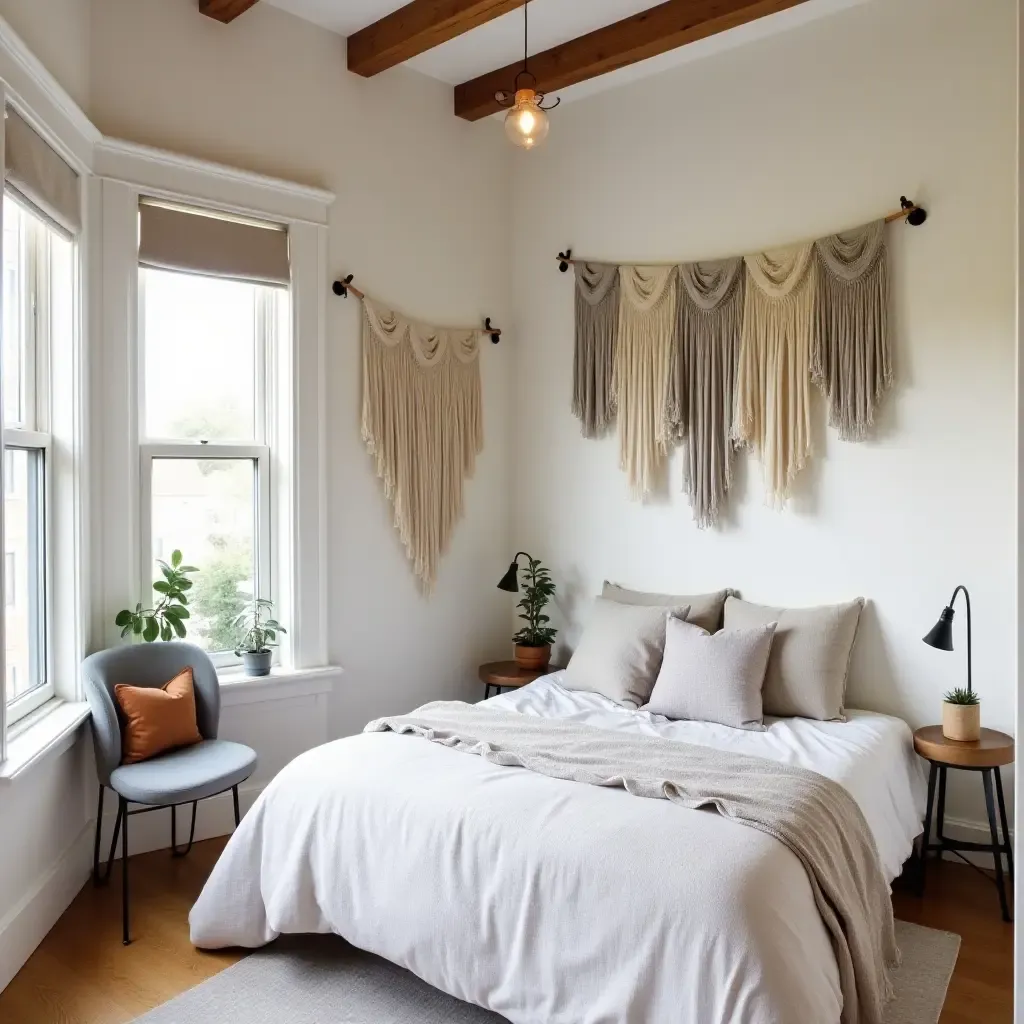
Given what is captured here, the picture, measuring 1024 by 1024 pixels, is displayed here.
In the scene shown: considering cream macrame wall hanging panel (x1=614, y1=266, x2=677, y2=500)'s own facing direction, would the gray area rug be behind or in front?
in front

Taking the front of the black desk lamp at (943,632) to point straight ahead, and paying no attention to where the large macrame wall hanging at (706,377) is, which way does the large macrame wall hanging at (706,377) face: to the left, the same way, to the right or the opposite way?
to the left

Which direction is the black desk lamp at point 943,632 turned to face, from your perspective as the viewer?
facing to the left of the viewer

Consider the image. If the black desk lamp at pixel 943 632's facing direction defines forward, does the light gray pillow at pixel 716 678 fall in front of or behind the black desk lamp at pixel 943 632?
in front

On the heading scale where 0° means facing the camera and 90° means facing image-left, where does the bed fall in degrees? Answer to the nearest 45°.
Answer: approximately 45°

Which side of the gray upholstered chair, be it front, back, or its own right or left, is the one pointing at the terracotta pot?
left

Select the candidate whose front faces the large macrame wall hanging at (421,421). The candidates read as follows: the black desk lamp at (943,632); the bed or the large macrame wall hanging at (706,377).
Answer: the black desk lamp

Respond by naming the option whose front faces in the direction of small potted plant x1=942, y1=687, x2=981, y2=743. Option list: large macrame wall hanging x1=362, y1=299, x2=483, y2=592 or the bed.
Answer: the large macrame wall hanging

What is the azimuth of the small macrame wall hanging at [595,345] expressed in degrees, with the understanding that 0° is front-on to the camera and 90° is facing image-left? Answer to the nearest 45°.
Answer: approximately 0°

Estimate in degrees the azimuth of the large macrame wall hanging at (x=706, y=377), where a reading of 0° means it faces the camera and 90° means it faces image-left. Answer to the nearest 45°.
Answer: approximately 0°
